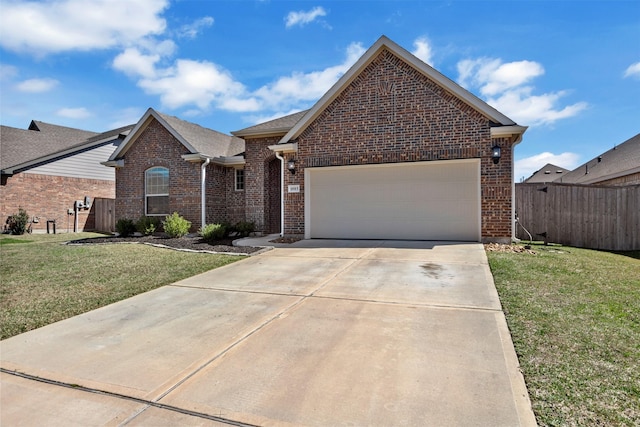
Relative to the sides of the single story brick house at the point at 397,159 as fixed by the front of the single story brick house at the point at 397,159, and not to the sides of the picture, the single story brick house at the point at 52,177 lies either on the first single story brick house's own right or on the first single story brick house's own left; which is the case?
on the first single story brick house's own right

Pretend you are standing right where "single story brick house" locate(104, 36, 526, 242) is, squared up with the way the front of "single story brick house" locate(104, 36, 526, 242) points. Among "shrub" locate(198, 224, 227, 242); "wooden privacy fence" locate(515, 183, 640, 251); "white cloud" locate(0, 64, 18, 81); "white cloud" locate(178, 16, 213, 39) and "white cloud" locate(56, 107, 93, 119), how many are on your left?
1

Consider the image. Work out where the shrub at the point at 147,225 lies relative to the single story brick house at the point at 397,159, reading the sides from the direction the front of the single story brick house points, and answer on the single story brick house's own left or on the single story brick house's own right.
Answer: on the single story brick house's own right

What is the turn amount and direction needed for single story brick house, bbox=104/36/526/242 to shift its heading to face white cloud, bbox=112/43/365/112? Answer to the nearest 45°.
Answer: approximately 135° to its right

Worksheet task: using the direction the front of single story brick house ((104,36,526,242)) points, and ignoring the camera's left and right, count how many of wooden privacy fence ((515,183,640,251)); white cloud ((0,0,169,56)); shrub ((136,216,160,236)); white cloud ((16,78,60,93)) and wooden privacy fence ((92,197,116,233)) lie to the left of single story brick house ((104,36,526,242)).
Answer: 1

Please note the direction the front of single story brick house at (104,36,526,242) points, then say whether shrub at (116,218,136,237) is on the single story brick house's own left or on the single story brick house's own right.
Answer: on the single story brick house's own right

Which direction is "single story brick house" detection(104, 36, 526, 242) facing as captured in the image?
toward the camera

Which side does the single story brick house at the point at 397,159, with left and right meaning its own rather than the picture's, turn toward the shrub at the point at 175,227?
right

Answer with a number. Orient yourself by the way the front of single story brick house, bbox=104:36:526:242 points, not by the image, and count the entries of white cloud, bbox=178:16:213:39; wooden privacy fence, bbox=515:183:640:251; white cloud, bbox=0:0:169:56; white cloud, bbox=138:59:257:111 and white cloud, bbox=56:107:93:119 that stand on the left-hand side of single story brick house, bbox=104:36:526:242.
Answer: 1
